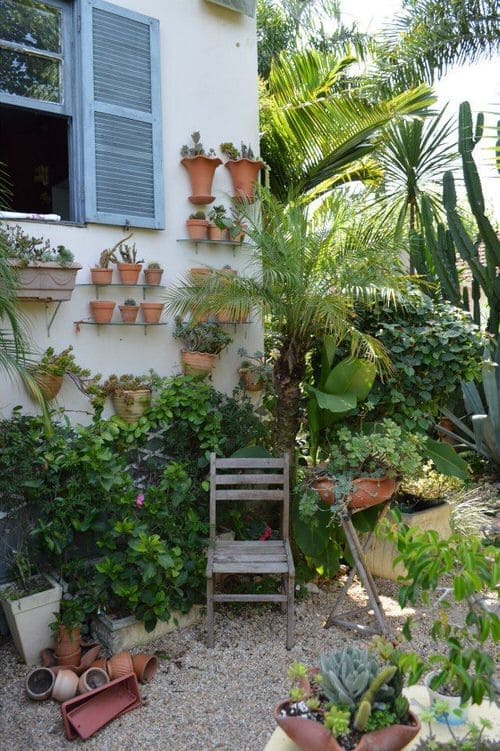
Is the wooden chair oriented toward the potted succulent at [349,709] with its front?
yes

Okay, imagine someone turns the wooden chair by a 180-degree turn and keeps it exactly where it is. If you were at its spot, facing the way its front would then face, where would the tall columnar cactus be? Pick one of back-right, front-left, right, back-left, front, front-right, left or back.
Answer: front-right

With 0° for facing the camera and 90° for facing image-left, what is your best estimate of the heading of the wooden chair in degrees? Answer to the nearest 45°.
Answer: approximately 0°

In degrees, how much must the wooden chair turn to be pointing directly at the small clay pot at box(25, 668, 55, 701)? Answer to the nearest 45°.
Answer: approximately 45° to its right

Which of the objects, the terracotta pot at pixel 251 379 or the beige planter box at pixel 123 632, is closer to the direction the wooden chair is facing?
the beige planter box

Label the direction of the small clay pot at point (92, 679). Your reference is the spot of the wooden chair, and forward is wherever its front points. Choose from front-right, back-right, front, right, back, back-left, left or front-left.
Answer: front-right
